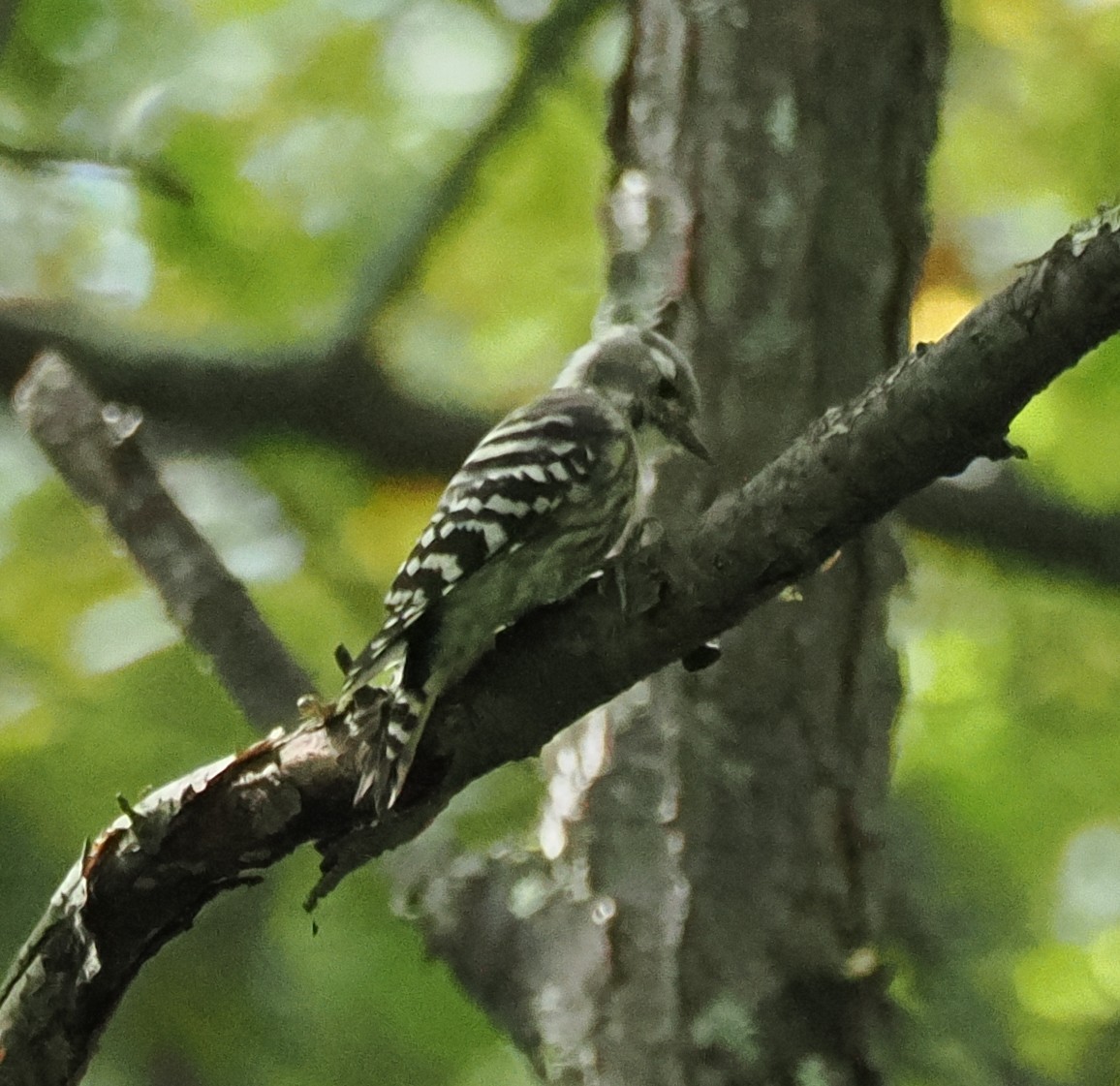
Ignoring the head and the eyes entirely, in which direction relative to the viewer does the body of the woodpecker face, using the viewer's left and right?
facing to the right of the viewer

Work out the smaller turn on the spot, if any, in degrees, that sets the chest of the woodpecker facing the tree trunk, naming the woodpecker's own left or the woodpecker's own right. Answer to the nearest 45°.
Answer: approximately 90° to the woodpecker's own left
